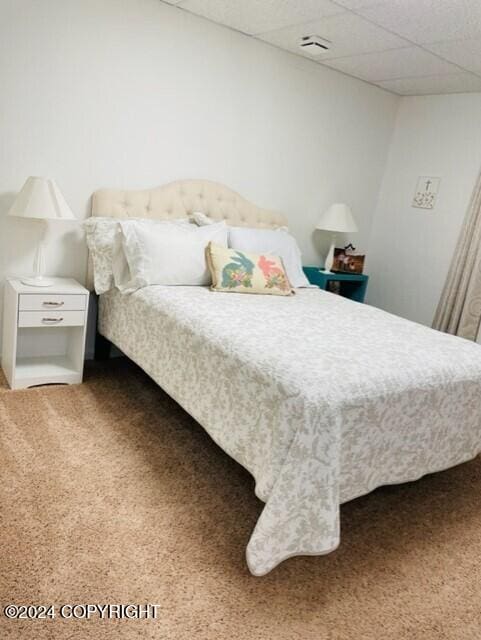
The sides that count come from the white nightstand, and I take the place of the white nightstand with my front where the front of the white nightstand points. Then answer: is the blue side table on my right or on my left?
on my left

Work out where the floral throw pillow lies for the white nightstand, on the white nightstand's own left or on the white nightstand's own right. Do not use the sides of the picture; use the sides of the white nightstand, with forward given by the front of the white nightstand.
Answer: on the white nightstand's own left

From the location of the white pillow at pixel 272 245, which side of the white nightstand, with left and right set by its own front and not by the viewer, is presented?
left

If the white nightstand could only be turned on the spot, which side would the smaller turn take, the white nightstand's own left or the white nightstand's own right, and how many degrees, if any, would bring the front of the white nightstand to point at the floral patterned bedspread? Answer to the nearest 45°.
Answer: approximately 45° to the white nightstand's own left

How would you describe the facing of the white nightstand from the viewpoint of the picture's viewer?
facing the viewer

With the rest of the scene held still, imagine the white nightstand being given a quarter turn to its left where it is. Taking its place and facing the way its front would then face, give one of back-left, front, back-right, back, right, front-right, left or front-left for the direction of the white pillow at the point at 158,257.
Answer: front
